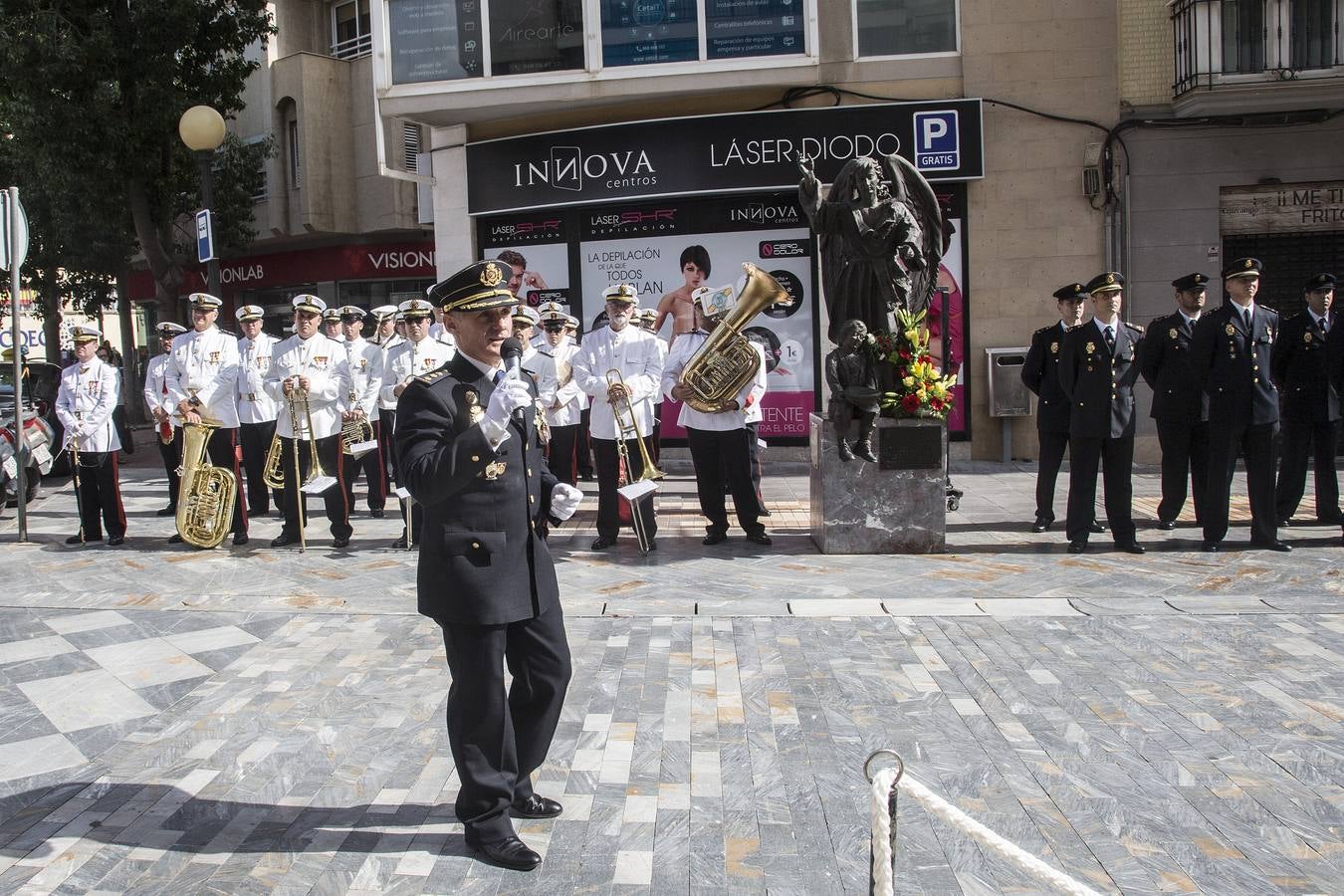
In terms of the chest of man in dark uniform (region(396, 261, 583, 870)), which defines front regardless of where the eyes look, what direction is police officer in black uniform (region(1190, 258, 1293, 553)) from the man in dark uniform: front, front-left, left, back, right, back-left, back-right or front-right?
left

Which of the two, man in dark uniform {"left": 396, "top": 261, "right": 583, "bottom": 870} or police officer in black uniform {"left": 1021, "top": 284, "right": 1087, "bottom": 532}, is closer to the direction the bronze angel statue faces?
the man in dark uniform

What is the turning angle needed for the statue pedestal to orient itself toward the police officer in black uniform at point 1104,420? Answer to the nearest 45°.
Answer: approximately 90° to its left

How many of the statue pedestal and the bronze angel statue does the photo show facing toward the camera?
2

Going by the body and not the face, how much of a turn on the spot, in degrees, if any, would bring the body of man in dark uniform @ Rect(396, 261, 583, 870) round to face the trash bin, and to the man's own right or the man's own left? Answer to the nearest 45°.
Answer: approximately 90° to the man's own left

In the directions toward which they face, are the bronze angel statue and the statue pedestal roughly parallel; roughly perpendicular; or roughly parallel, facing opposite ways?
roughly parallel

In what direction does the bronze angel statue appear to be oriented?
toward the camera

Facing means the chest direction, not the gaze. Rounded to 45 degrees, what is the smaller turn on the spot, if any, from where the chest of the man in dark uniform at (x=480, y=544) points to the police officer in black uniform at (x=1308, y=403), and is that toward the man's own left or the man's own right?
approximately 90° to the man's own left

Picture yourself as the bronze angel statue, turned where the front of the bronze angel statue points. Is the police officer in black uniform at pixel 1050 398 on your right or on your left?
on your left

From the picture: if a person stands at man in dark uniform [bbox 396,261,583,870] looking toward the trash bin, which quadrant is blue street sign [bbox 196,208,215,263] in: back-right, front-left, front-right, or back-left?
front-left

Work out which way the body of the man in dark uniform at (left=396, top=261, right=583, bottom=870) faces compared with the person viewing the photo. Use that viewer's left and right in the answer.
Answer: facing the viewer and to the right of the viewer

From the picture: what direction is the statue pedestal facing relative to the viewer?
toward the camera

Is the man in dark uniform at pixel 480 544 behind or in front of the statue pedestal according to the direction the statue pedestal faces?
in front

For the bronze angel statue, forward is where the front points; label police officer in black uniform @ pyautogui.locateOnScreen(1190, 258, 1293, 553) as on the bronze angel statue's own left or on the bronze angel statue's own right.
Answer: on the bronze angel statue's own left

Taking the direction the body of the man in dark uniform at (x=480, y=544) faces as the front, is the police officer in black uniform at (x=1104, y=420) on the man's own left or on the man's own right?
on the man's own left

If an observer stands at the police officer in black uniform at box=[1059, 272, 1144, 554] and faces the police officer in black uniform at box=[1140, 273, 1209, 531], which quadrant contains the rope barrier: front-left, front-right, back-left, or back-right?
back-right

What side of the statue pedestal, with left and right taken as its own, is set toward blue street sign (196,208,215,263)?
right
